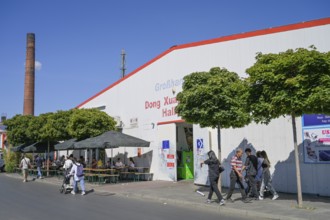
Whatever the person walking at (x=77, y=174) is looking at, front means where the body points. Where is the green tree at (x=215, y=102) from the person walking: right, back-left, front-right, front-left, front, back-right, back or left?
back

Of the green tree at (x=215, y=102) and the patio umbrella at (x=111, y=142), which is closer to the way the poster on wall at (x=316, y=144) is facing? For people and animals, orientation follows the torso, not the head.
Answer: the green tree

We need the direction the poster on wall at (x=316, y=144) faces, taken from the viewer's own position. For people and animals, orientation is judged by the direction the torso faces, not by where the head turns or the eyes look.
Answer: facing the viewer and to the left of the viewer

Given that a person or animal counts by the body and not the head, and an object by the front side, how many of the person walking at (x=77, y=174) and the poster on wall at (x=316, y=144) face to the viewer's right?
0

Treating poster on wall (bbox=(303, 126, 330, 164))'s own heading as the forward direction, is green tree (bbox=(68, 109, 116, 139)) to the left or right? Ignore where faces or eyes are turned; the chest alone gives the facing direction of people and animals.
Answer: on its right
